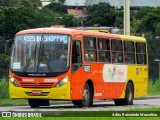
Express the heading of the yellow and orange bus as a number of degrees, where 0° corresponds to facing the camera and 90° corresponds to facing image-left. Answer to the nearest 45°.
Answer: approximately 45°
